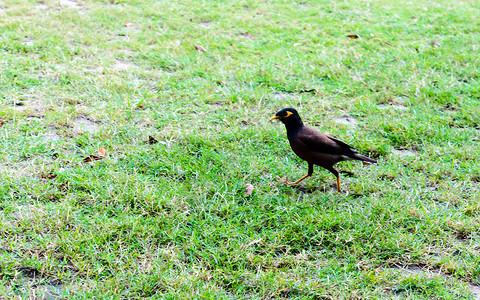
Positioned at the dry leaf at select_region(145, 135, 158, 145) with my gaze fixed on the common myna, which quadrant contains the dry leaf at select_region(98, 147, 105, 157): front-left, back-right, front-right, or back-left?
back-right

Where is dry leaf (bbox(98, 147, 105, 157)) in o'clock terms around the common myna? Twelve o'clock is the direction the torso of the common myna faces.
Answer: The dry leaf is roughly at 12 o'clock from the common myna.

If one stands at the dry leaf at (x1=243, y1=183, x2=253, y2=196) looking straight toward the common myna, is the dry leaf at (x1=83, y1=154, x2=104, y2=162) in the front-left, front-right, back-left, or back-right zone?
back-left

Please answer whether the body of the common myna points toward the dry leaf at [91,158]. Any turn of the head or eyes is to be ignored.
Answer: yes

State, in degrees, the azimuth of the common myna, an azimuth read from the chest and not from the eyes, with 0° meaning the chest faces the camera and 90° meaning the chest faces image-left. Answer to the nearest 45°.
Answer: approximately 90°

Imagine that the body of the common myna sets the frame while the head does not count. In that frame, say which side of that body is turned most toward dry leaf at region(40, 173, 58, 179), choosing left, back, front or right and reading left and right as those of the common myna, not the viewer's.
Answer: front

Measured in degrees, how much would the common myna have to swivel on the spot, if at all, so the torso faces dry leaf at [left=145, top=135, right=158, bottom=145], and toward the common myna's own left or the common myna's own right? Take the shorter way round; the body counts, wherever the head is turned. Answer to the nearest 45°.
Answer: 0° — it already faces it

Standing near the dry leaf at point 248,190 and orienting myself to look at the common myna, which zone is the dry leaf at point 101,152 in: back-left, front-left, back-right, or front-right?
back-left
